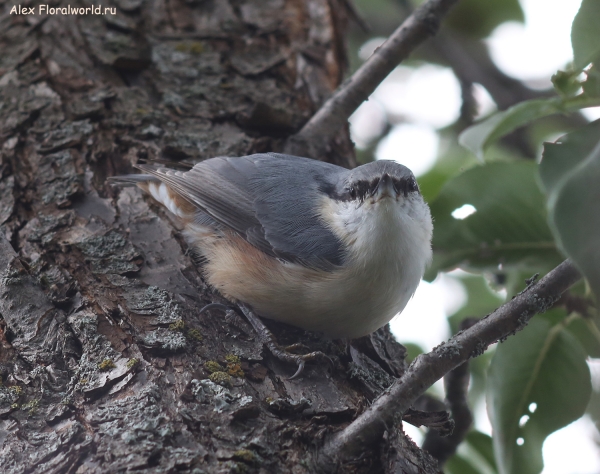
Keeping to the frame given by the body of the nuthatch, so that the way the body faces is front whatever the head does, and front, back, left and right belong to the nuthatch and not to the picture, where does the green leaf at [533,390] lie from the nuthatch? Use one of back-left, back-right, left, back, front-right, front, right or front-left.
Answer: front

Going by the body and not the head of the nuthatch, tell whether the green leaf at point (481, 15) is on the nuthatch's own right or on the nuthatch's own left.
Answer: on the nuthatch's own left

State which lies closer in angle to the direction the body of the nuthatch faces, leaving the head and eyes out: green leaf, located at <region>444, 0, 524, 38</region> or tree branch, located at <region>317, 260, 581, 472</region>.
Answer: the tree branch

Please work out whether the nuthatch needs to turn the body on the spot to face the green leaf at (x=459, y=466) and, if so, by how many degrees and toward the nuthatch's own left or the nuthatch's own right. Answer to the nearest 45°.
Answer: approximately 90° to the nuthatch's own left

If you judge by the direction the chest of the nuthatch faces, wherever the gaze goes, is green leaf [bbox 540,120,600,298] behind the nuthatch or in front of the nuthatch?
in front

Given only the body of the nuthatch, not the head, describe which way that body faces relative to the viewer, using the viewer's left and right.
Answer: facing the viewer and to the right of the viewer
